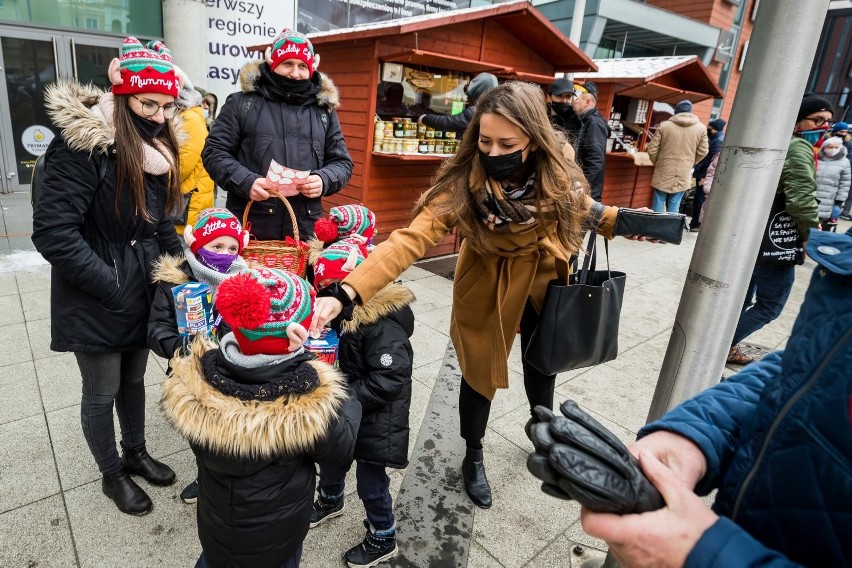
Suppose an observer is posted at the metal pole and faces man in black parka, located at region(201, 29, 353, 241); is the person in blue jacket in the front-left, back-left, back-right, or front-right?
back-left

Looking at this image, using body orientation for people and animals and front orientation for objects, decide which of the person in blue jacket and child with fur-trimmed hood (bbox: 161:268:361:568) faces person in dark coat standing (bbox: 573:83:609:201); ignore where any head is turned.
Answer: the child with fur-trimmed hood

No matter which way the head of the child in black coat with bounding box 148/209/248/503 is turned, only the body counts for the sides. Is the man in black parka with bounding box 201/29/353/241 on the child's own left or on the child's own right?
on the child's own left

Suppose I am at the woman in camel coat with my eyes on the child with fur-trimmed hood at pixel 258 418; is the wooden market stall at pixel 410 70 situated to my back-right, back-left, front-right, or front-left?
back-right

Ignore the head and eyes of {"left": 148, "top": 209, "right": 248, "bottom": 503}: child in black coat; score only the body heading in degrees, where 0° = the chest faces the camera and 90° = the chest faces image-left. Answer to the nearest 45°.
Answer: approximately 315°

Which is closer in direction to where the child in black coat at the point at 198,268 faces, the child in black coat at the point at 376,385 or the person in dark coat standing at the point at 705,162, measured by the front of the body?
the child in black coat
